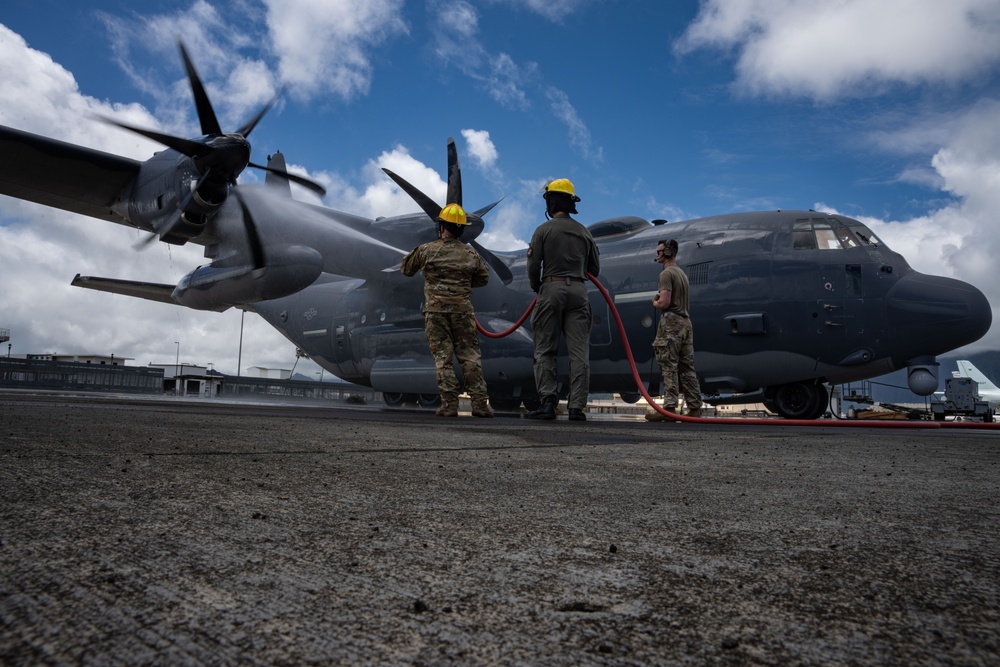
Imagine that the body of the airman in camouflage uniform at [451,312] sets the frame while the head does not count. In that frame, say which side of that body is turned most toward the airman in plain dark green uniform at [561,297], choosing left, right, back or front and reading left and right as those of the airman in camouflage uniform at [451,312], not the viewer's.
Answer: right

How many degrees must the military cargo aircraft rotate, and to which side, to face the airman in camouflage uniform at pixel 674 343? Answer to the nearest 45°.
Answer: approximately 45° to its right

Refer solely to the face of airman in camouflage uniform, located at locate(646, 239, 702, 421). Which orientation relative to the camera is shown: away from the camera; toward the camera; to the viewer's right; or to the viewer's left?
to the viewer's left

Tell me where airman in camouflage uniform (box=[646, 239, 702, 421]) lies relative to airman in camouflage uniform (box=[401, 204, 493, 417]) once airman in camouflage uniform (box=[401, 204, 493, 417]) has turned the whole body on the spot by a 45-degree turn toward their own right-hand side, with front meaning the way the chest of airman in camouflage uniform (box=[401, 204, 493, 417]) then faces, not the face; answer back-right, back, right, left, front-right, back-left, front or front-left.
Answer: front-right

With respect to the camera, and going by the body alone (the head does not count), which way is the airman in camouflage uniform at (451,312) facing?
away from the camera

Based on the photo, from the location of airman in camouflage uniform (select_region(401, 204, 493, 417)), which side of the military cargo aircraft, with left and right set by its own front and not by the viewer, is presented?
right

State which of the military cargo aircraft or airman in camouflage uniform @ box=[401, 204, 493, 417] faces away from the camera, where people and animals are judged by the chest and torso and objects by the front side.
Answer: the airman in camouflage uniform

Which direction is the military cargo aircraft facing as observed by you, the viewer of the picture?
facing the viewer and to the right of the viewer

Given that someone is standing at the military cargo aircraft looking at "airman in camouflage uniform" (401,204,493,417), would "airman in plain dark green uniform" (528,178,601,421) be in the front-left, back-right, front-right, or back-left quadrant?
front-left

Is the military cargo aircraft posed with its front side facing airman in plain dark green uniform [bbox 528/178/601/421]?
no

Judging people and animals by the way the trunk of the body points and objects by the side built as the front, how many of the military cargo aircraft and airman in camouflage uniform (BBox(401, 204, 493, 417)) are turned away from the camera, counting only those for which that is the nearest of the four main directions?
1
